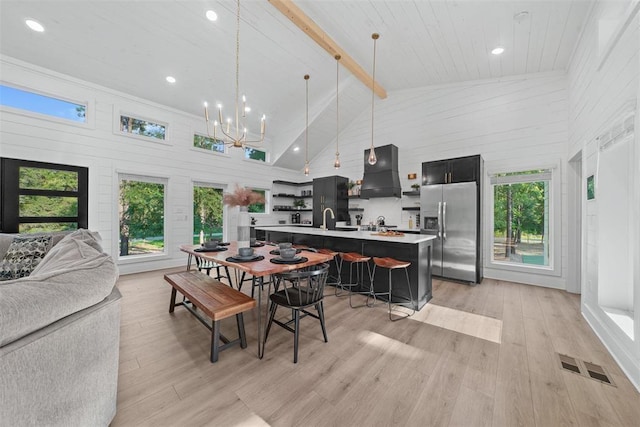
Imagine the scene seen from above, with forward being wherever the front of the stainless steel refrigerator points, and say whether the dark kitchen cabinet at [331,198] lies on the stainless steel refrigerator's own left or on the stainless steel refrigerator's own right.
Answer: on the stainless steel refrigerator's own right

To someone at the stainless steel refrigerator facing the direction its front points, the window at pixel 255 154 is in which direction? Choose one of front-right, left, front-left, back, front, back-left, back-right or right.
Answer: right

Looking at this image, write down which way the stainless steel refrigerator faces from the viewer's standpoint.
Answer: facing the viewer

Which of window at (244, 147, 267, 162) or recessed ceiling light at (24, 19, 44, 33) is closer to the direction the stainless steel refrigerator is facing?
the recessed ceiling light

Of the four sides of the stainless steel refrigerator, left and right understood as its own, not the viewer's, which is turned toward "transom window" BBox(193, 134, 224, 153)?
right

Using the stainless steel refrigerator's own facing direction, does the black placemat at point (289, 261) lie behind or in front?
in front

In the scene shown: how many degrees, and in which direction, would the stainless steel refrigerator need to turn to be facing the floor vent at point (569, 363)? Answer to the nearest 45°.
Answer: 0° — it already faces it

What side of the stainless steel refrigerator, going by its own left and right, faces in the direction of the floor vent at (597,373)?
front

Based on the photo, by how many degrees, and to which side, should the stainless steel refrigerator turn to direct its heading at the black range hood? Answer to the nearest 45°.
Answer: approximately 90° to its right

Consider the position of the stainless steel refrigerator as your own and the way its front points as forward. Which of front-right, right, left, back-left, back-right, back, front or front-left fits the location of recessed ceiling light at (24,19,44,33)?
front-right

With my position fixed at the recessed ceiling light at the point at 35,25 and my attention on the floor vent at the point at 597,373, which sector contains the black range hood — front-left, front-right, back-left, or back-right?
front-left

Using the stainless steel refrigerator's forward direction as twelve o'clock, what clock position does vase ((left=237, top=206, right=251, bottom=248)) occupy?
The vase is roughly at 1 o'clock from the stainless steel refrigerator.

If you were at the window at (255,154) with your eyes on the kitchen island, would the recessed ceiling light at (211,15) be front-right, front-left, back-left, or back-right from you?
front-right

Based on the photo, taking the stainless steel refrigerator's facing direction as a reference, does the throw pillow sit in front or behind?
in front
